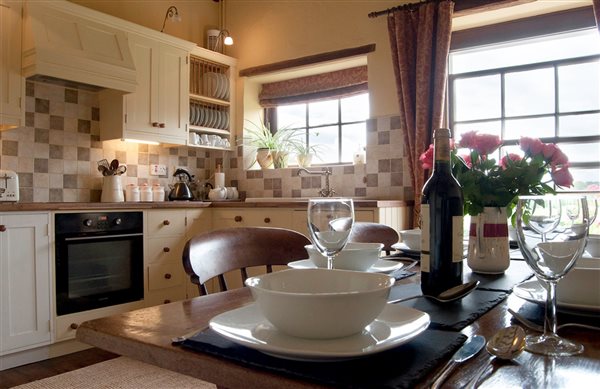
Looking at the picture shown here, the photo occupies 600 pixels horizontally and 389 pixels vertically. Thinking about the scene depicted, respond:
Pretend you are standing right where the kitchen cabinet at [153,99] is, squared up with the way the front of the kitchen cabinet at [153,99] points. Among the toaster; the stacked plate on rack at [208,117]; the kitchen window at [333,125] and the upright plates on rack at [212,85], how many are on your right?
1

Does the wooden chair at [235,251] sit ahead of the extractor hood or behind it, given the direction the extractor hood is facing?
ahead

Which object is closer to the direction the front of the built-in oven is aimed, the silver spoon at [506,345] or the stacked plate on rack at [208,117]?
the silver spoon

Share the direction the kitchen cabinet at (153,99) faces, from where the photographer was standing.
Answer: facing the viewer and to the right of the viewer

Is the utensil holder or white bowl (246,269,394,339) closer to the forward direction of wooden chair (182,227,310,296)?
the white bowl

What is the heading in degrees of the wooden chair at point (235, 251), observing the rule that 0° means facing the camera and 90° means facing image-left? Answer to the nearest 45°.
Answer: approximately 315°

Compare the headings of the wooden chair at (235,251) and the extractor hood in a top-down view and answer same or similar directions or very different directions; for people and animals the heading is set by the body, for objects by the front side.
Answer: same or similar directions

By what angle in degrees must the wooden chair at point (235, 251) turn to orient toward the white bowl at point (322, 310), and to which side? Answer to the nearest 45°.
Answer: approximately 45° to its right

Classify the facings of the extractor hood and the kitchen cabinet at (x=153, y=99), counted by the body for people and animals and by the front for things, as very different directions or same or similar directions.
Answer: same or similar directions

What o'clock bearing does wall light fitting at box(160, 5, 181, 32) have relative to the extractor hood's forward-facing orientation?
The wall light fitting is roughly at 9 o'clock from the extractor hood.

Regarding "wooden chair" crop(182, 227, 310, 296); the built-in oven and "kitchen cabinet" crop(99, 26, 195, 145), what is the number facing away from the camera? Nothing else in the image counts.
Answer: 0

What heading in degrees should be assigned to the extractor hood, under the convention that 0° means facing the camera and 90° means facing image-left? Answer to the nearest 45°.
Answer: approximately 315°

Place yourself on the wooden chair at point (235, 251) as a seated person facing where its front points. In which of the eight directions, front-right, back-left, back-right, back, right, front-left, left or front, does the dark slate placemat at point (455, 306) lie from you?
front

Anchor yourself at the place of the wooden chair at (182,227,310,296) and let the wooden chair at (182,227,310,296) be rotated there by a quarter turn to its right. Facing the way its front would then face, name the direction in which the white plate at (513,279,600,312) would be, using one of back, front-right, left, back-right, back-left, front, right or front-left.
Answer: left
